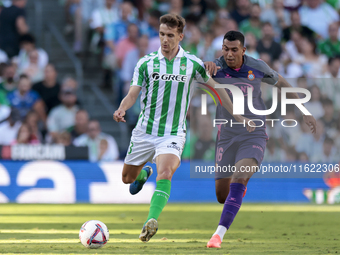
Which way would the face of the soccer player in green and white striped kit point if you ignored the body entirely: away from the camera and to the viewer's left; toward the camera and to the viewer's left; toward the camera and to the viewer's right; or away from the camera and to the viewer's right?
toward the camera and to the viewer's left

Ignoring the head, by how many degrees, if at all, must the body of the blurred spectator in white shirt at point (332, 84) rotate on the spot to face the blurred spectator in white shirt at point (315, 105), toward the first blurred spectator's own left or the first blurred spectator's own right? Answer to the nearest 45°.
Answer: approximately 45° to the first blurred spectator's own right

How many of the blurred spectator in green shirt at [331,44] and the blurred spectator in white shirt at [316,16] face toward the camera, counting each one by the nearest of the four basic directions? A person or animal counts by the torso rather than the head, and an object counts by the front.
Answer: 2

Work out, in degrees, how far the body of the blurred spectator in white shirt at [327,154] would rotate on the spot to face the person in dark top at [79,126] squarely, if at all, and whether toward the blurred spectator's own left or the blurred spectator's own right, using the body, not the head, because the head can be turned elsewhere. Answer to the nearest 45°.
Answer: approximately 90° to the blurred spectator's own right

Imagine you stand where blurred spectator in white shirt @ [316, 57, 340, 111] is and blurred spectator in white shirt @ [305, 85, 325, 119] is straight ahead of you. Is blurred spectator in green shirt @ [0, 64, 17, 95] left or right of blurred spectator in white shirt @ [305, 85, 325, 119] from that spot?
right

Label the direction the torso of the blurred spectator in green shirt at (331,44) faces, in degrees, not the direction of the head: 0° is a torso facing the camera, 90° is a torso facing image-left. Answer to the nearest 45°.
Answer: approximately 0°

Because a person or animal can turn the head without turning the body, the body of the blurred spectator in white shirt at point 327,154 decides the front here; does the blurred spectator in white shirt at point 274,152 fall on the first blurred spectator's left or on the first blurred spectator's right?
on the first blurred spectator's right
